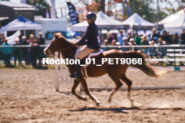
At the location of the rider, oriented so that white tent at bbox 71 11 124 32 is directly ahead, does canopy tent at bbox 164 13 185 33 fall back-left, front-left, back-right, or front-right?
front-right

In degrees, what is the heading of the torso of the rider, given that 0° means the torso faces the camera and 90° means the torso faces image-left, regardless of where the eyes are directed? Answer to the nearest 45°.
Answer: approximately 90°

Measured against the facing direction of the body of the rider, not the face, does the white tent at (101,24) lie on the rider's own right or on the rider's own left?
on the rider's own right

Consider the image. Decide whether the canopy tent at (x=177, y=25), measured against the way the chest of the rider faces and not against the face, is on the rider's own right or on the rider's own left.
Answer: on the rider's own right
